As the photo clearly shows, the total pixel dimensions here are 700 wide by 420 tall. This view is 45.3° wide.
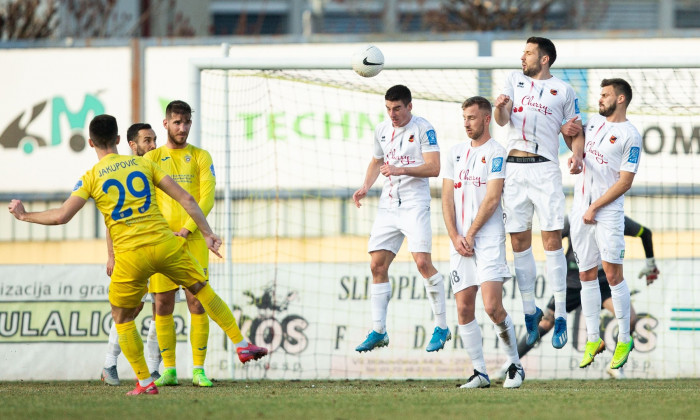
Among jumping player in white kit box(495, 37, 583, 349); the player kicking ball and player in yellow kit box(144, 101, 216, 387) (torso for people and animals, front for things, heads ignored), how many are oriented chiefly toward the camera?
2

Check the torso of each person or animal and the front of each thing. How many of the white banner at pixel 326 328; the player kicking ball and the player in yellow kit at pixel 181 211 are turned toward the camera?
2

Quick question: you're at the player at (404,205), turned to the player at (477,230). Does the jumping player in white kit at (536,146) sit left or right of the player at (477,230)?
left

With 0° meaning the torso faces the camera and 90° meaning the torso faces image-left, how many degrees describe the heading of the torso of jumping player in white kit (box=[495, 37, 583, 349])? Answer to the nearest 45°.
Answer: approximately 0°

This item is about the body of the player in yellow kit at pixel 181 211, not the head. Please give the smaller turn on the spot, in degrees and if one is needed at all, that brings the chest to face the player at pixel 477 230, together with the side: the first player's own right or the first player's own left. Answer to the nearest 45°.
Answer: approximately 90° to the first player's own left

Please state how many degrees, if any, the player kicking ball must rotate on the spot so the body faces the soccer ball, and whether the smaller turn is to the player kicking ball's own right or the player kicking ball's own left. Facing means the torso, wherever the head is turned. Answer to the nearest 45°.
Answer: approximately 45° to the player kicking ball's own right

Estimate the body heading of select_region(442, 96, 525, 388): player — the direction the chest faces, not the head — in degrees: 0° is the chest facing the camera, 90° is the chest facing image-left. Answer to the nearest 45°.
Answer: approximately 45°

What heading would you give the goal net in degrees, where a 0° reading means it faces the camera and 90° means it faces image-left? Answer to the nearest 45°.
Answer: approximately 0°

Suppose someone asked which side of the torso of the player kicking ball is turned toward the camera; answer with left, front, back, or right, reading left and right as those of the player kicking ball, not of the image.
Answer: back
